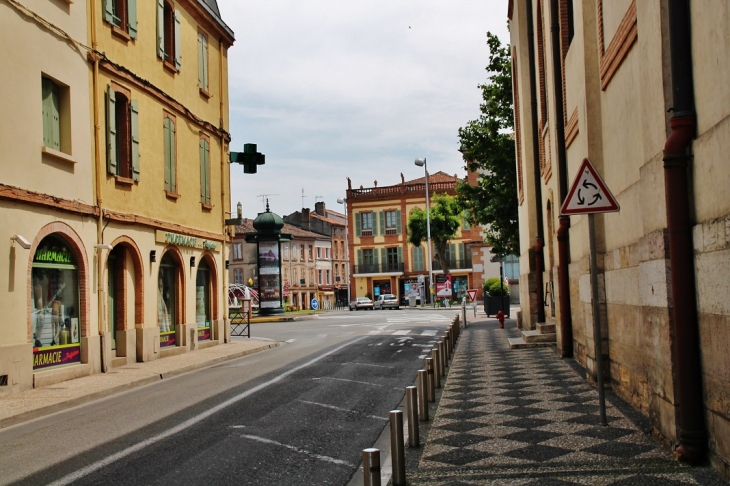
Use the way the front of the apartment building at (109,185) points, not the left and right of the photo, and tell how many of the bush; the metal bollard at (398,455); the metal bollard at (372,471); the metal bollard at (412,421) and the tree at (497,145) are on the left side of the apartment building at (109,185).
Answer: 2

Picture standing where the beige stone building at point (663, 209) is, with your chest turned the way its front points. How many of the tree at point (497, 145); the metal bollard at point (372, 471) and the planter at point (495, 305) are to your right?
2

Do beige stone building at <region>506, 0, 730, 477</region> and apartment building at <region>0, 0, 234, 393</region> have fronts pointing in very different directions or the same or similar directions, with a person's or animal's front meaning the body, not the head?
very different directions

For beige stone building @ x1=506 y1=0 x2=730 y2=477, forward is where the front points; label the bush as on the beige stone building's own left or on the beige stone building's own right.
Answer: on the beige stone building's own right

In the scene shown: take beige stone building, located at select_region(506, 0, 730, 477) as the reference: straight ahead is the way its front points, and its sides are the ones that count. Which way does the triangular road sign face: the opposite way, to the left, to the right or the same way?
to the left

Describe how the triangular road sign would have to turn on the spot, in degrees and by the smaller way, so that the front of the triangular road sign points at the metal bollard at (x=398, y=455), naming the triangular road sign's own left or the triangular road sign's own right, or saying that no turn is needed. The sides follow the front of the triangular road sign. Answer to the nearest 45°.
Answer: approximately 45° to the triangular road sign's own right

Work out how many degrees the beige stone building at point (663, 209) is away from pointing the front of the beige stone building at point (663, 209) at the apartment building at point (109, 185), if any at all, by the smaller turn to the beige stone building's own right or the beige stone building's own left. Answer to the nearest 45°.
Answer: approximately 45° to the beige stone building's own right

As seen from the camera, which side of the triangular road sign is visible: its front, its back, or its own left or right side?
front

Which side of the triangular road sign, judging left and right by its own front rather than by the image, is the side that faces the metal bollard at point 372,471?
front

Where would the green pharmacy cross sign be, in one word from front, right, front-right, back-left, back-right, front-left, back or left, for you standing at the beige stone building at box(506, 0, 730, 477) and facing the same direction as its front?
front-right

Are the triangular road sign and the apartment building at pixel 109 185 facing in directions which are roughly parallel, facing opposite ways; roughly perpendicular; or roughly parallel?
roughly perpendicular

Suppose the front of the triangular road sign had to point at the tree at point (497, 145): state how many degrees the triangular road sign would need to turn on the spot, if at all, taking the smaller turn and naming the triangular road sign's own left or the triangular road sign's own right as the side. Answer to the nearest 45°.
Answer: approximately 180°

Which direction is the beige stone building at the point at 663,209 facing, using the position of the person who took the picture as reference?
facing to the left of the viewer

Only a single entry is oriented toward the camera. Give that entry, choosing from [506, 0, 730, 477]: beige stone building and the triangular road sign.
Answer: the triangular road sign

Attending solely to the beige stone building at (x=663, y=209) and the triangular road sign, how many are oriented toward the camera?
1

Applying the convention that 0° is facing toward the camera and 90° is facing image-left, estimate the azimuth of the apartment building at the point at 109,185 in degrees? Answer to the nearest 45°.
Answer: approximately 315°
